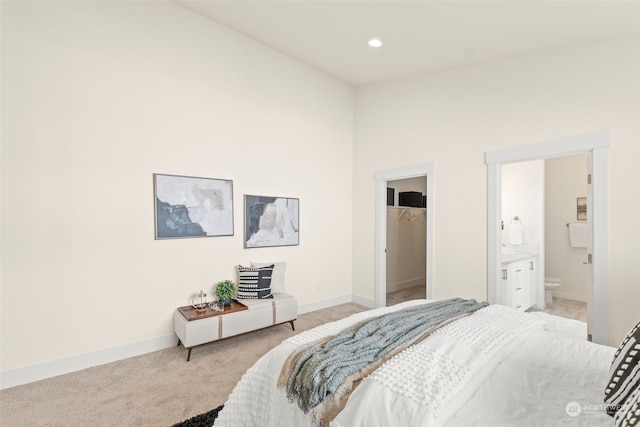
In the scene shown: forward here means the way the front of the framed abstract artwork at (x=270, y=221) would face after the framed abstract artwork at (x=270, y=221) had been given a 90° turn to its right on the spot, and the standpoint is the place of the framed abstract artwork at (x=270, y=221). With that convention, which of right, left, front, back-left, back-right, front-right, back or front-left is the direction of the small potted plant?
front

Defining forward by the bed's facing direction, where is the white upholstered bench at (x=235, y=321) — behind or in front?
in front

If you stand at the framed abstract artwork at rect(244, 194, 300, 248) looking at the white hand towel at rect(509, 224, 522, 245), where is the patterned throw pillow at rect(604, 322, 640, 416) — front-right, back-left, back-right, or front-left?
front-right

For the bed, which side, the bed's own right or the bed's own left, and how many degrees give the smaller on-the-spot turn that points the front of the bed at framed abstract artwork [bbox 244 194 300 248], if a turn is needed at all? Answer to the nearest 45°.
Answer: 0° — it already faces it

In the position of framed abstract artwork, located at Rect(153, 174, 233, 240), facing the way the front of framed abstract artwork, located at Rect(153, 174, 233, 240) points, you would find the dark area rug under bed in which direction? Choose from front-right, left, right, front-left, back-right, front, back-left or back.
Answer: front-right

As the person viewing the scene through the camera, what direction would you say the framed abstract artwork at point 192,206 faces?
facing the viewer and to the right of the viewer

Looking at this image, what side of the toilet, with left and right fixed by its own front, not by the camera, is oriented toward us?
right

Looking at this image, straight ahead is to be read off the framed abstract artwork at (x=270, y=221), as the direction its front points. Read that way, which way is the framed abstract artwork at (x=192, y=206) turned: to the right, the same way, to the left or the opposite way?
the same way

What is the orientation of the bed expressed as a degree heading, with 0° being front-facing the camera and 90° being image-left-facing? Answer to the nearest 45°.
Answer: approximately 135°
